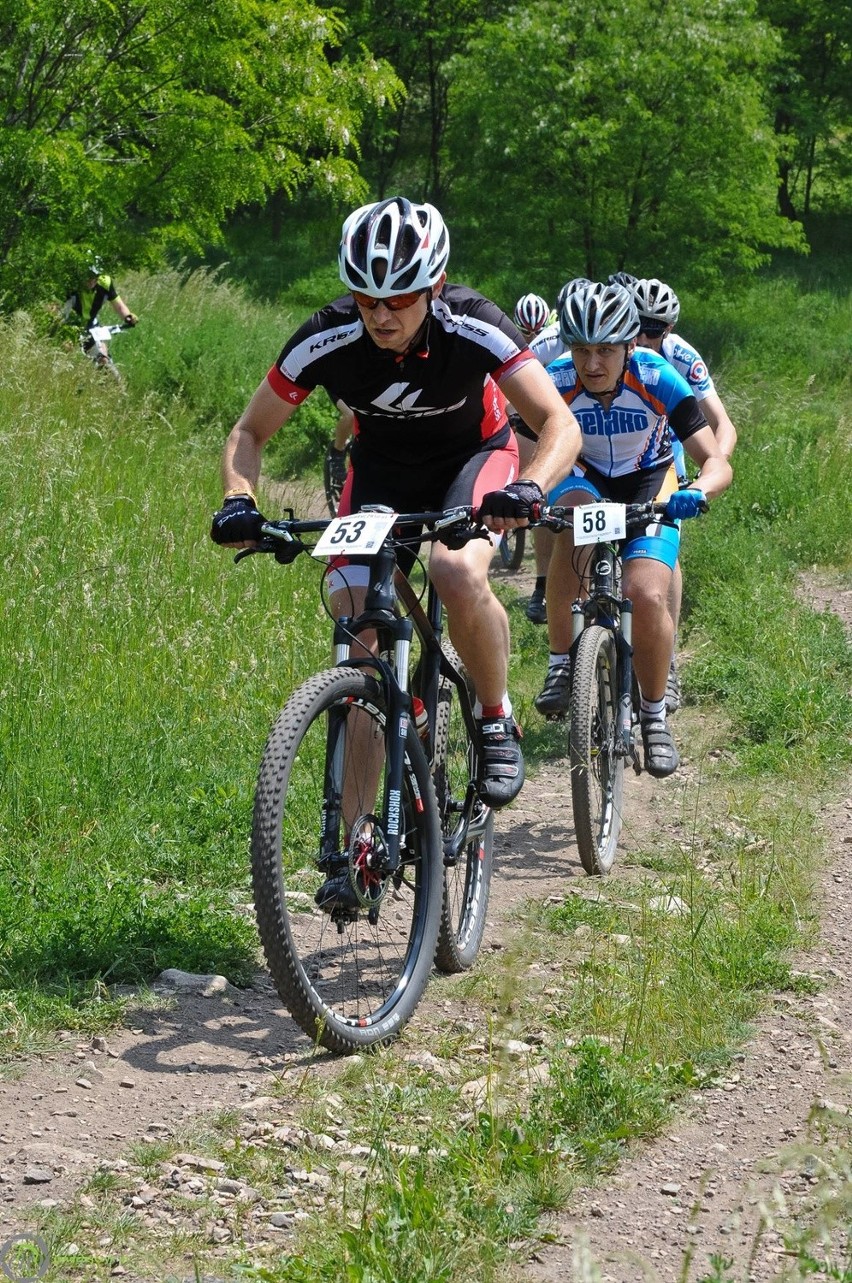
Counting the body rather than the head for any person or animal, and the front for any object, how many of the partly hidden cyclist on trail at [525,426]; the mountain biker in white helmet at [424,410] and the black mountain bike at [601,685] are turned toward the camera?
3

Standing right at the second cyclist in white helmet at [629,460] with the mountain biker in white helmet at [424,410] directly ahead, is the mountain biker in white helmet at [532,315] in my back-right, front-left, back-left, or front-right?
back-right

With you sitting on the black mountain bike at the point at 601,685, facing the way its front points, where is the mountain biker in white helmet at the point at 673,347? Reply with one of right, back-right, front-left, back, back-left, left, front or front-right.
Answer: back

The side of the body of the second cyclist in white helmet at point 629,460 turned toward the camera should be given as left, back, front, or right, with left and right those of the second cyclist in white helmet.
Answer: front

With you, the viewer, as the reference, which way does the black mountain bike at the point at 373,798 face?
facing the viewer and to the left of the viewer

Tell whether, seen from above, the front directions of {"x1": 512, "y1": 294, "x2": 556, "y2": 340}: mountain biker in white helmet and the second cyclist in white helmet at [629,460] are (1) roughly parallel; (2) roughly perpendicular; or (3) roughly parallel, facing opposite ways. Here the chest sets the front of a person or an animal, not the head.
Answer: roughly parallel

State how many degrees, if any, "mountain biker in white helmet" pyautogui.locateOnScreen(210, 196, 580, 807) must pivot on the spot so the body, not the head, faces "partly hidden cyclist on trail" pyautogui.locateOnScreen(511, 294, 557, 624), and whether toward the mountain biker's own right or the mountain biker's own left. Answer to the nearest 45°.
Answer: approximately 180°

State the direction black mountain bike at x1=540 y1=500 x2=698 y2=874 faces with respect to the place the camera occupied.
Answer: facing the viewer

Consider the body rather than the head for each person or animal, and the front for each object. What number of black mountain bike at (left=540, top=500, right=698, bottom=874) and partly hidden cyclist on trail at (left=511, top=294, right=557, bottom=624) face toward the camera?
2

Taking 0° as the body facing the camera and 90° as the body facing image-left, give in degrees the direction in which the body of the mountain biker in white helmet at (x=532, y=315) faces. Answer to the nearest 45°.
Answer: approximately 0°

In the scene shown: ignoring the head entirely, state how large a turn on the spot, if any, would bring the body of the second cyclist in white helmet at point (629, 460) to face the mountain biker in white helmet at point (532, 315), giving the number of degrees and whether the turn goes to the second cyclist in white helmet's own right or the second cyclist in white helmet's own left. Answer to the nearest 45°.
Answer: approximately 180°

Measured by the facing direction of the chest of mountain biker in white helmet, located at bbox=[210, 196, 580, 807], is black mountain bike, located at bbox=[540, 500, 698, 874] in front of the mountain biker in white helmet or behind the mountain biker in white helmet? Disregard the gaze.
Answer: behind

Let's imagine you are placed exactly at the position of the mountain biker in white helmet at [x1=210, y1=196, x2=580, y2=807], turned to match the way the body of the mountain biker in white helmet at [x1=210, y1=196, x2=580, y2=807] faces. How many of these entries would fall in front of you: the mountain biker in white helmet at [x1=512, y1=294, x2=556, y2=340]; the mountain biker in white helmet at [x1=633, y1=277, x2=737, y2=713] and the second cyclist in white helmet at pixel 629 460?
0

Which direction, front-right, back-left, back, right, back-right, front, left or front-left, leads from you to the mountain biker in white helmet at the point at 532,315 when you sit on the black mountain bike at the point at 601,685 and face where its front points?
back

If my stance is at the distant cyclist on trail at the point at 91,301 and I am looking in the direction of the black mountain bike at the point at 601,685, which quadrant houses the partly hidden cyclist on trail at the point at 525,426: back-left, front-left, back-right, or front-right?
front-left

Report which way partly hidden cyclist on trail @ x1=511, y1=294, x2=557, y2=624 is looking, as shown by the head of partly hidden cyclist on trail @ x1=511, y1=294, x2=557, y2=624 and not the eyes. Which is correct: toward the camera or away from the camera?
toward the camera
